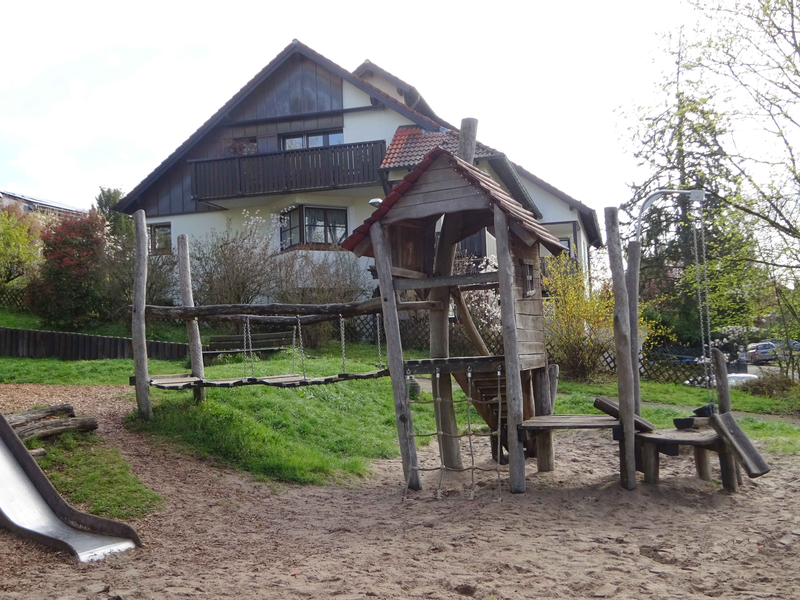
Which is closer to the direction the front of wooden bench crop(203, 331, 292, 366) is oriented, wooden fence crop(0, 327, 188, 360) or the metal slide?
the metal slide

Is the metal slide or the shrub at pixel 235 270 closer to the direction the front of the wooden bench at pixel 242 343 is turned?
the metal slide

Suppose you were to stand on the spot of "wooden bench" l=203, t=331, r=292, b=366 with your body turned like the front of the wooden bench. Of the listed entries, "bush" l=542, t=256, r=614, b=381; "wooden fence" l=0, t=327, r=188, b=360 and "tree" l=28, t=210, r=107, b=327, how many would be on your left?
1

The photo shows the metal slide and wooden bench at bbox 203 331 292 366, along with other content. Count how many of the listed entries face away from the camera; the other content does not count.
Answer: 0

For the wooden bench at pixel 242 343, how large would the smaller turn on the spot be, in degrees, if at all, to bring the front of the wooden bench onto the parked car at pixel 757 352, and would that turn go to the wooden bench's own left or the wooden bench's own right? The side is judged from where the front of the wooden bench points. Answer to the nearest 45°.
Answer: approximately 135° to the wooden bench's own left

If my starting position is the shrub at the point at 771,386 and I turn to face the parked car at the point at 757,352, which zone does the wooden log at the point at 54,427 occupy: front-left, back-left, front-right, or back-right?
back-left

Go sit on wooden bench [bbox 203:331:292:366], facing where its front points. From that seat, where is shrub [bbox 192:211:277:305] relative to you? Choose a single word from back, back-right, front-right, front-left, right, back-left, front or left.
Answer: back

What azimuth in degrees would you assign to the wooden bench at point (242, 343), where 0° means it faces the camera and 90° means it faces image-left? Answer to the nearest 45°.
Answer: approximately 0°

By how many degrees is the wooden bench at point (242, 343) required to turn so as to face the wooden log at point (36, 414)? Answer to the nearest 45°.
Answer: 0° — it already faces it

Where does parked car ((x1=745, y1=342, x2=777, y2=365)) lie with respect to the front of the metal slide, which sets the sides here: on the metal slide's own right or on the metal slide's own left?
on the metal slide's own left

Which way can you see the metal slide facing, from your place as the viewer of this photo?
facing the viewer and to the right of the viewer

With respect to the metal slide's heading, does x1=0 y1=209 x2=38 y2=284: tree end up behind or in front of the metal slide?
behind

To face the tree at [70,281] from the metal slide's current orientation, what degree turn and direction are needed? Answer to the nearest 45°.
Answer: approximately 135° to its left

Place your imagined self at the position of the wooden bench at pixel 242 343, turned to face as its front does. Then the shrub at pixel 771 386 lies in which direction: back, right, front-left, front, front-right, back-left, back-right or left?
left
